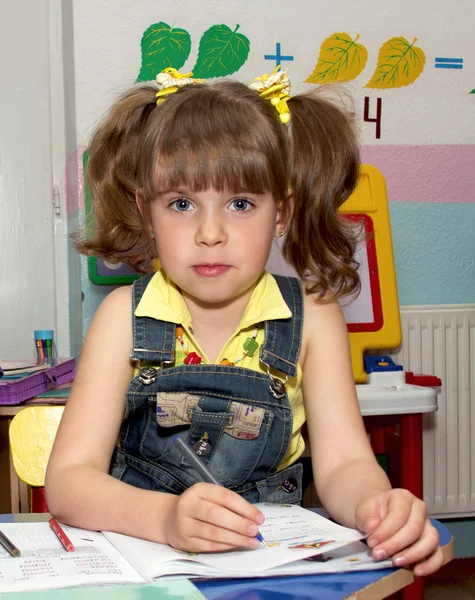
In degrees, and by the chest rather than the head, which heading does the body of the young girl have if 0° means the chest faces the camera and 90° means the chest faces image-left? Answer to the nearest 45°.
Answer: approximately 0°

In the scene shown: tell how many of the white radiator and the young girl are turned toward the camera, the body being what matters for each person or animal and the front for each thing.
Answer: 2

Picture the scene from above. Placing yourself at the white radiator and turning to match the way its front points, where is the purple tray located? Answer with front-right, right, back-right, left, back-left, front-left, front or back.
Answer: front-right

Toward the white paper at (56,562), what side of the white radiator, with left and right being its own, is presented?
front

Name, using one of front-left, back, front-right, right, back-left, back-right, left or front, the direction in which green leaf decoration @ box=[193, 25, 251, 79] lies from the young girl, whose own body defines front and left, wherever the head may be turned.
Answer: back

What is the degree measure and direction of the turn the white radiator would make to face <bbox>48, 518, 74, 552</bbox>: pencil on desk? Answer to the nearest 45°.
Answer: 0° — it already faces it
